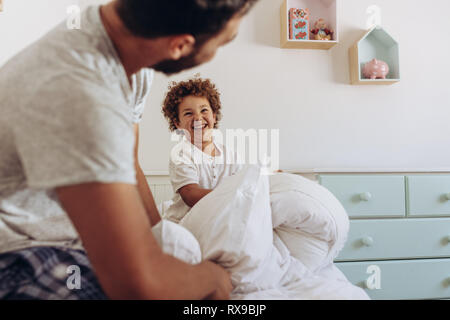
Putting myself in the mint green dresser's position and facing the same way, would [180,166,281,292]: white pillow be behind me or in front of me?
in front

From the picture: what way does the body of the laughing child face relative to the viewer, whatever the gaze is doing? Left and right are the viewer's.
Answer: facing the viewer and to the right of the viewer

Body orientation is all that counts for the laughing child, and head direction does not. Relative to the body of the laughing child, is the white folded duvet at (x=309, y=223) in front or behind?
in front

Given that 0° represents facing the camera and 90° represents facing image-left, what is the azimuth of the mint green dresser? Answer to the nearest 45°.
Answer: approximately 0°

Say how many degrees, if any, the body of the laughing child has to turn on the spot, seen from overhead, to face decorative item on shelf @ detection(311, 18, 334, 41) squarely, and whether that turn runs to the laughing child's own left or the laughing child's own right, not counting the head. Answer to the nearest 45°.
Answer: approximately 90° to the laughing child's own left

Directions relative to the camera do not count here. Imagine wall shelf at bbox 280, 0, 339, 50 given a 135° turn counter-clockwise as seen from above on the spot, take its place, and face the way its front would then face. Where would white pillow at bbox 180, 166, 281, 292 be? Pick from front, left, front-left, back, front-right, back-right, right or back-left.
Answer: back-right

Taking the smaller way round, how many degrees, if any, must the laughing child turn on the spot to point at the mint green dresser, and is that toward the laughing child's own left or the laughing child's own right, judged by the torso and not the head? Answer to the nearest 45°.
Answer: approximately 45° to the laughing child's own left

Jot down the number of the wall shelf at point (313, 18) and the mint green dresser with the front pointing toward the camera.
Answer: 2

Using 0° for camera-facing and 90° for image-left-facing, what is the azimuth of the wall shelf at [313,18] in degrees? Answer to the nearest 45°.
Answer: approximately 0°

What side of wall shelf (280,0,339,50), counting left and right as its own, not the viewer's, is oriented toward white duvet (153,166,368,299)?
front
